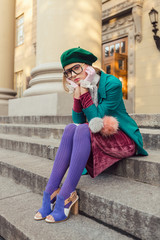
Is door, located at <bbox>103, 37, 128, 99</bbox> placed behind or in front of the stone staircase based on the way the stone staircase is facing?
behind

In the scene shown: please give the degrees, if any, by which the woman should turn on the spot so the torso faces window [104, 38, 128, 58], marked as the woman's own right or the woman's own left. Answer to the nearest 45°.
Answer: approximately 135° to the woman's own right

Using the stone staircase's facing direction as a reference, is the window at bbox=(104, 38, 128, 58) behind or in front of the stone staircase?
behind

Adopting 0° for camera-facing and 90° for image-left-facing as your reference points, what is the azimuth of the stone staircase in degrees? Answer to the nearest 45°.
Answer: approximately 45°

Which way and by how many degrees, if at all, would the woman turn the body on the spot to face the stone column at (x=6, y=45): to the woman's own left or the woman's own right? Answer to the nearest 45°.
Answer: approximately 90° to the woman's own right

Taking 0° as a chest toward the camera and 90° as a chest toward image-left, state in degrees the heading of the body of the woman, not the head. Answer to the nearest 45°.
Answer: approximately 45°

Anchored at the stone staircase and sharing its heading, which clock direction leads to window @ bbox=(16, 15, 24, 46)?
The window is roughly at 4 o'clock from the stone staircase.
